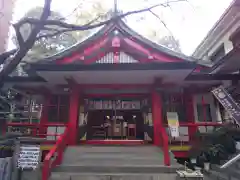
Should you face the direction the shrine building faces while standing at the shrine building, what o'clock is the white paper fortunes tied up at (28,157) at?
The white paper fortunes tied up is roughly at 2 o'clock from the shrine building.

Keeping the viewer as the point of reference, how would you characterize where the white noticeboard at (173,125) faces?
facing the viewer

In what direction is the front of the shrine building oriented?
toward the camera

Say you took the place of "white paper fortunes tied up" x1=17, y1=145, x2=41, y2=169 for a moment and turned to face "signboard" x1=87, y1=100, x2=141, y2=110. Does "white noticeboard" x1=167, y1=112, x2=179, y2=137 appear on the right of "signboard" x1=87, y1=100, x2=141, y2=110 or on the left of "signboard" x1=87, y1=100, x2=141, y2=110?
right

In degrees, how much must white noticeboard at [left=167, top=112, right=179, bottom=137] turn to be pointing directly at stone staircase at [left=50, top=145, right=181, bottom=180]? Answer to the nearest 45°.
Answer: approximately 45° to its right

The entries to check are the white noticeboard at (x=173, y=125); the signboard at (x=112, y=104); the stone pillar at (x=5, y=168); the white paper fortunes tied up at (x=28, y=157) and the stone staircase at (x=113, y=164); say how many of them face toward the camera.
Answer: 5

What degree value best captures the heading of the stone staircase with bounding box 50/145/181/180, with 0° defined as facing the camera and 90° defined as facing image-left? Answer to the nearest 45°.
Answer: approximately 0°

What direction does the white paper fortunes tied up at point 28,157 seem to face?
toward the camera

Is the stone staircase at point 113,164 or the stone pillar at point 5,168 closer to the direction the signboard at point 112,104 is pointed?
the stone staircase

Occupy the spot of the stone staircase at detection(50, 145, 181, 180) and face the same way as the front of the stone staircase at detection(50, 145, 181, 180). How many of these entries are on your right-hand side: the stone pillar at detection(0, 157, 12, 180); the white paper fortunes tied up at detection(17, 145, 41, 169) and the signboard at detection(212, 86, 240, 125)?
2
